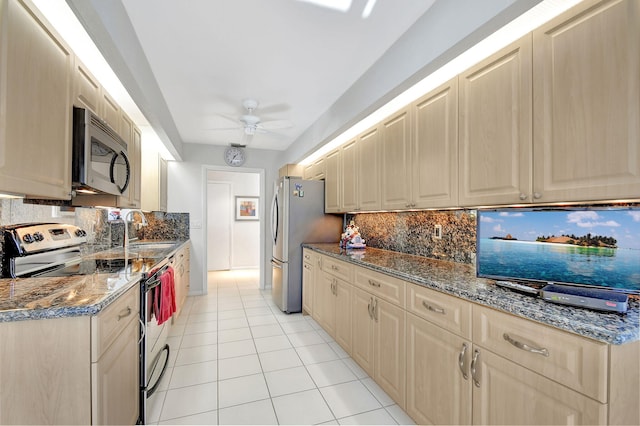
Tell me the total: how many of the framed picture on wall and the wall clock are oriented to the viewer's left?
0

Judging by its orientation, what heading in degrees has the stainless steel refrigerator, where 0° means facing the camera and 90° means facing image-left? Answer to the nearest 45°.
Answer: approximately 90°

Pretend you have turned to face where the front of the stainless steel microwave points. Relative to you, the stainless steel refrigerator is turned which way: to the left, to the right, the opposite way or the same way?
the opposite way

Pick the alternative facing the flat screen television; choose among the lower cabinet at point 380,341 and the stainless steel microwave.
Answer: the stainless steel microwave

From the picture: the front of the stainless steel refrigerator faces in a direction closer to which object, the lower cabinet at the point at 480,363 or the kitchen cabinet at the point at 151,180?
the kitchen cabinet

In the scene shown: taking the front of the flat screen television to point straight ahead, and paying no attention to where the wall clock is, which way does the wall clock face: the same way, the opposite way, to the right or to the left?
to the left

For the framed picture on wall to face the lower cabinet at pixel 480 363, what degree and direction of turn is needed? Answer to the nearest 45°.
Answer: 0° — it already faces it

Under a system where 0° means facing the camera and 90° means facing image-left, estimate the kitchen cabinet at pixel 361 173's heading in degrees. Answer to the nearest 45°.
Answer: approximately 45°

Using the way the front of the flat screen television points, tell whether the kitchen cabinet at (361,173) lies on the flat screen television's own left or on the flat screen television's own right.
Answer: on the flat screen television's own right

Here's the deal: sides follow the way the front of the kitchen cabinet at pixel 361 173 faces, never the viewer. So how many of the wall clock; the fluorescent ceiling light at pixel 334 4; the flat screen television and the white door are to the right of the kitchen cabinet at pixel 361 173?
2

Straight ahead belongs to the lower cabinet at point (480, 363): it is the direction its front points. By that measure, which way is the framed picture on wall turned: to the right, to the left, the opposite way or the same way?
to the left

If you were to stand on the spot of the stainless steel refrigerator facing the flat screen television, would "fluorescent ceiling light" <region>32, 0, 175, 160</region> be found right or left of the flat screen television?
right

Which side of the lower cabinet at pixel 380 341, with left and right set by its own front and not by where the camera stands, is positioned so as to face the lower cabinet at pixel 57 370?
front

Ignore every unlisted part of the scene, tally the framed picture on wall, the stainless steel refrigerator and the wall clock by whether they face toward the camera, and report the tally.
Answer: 2

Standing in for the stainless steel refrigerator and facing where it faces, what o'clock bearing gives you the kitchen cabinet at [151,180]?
The kitchen cabinet is roughly at 12 o'clock from the stainless steel refrigerator.

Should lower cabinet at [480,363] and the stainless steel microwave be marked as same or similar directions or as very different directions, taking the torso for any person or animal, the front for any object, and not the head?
very different directions

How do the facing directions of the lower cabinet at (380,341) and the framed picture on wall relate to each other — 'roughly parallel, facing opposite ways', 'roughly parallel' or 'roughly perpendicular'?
roughly perpendicular

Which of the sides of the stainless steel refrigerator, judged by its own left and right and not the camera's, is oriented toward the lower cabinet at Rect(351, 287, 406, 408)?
left
